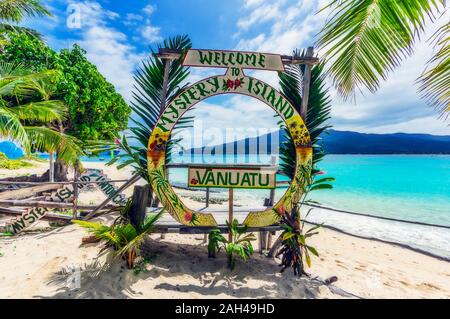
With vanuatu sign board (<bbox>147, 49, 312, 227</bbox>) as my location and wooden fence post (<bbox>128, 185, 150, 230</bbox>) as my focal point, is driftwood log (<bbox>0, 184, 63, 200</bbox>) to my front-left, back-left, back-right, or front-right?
front-right

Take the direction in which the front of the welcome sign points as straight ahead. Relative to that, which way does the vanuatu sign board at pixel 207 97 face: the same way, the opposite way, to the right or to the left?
the same way

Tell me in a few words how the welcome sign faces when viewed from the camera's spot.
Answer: facing the viewer

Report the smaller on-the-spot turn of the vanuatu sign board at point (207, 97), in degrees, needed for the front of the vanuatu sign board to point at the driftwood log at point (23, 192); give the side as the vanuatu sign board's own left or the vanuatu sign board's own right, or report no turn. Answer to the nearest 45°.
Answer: approximately 135° to the vanuatu sign board's own right

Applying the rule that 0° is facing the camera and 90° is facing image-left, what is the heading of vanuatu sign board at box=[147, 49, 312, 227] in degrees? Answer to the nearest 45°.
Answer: approximately 0°
